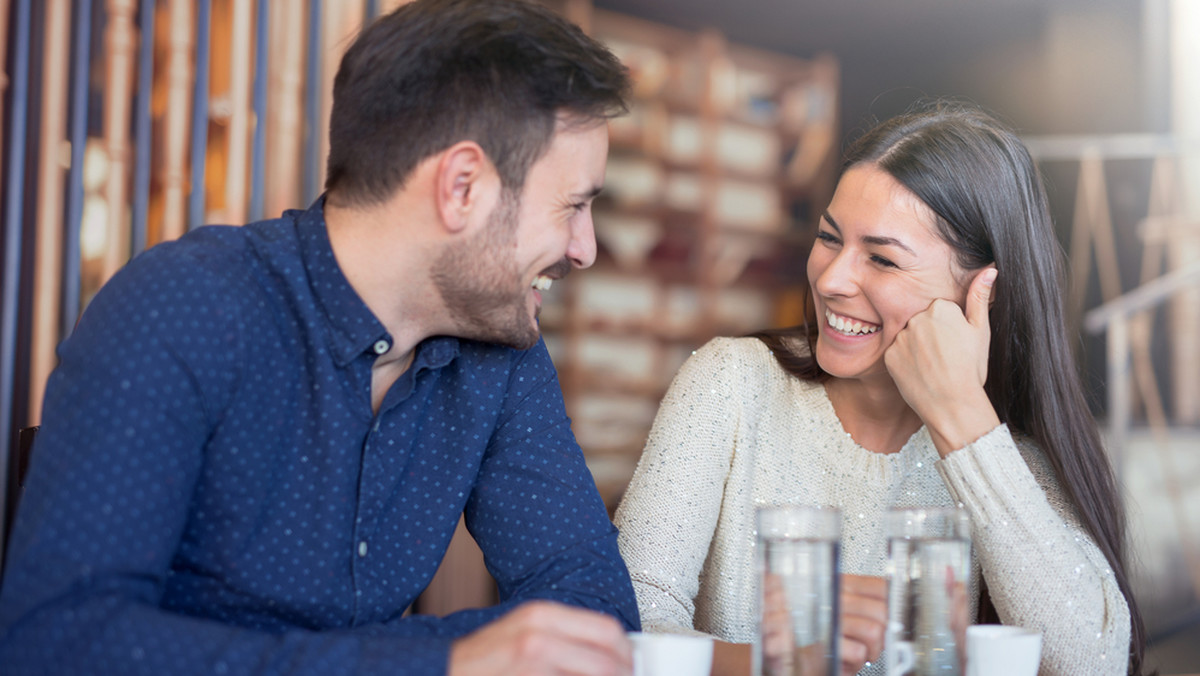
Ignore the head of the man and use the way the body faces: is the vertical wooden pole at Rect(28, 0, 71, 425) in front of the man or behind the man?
behind

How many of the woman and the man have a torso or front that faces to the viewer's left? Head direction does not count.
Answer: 0

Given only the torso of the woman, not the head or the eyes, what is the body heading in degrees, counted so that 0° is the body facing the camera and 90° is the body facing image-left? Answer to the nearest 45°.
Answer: approximately 0°

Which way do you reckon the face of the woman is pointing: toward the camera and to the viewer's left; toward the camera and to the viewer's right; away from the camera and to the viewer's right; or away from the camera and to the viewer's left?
toward the camera and to the viewer's left

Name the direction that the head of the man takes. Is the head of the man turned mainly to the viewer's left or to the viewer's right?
to the viewer's right

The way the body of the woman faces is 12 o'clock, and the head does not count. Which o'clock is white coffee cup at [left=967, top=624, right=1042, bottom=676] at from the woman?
The white coffee cup is roughly at 12 o'clock from the woman.

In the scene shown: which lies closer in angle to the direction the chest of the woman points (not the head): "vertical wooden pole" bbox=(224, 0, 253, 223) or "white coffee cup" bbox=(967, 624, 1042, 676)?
the white coffee cup

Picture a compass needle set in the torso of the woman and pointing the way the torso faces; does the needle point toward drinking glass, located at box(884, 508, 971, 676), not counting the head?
yes

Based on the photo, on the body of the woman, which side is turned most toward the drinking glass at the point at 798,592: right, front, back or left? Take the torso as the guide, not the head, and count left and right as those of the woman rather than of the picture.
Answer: front

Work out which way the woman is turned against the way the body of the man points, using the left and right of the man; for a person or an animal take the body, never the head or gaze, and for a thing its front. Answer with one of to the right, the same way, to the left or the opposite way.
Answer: to the right
